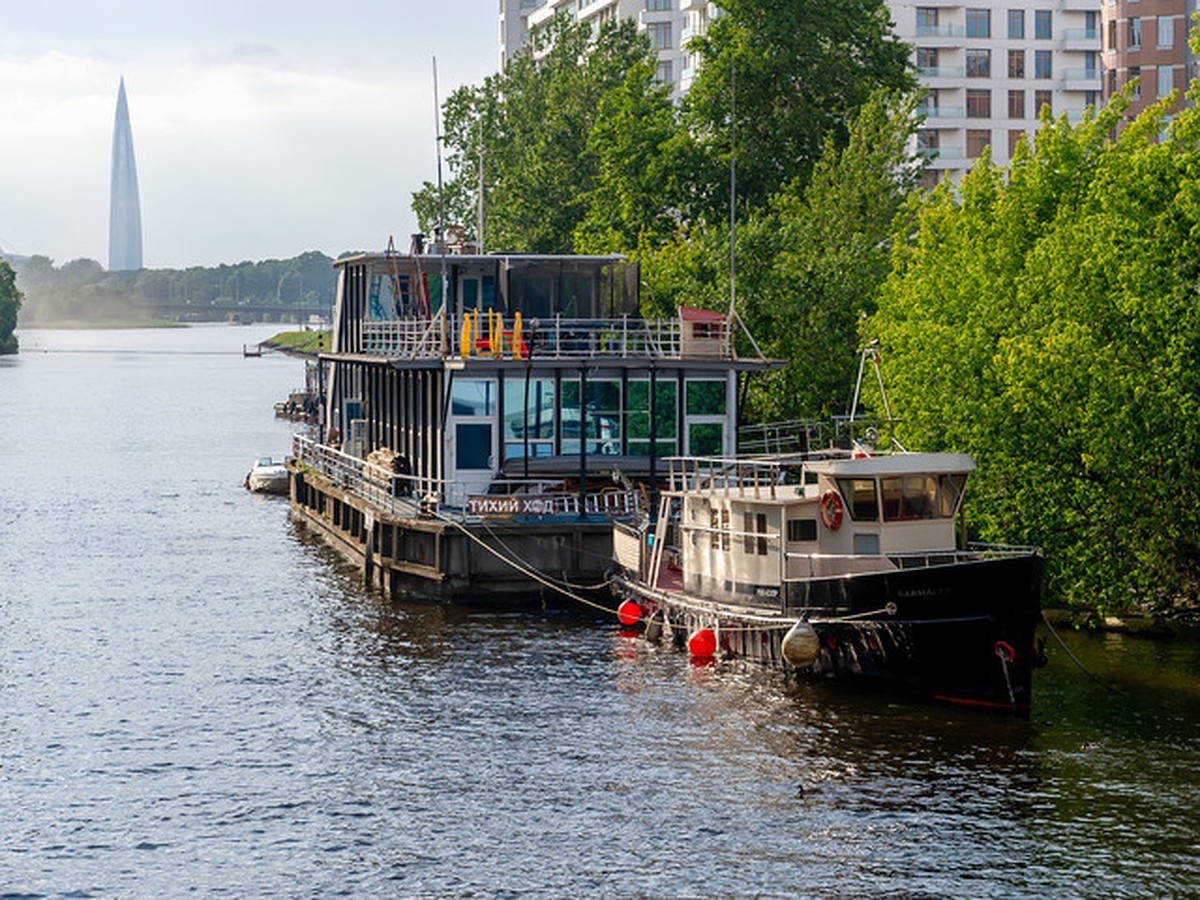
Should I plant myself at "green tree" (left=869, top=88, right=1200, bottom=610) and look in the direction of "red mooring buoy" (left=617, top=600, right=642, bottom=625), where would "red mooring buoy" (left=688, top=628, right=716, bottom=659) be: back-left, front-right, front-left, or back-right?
front-left

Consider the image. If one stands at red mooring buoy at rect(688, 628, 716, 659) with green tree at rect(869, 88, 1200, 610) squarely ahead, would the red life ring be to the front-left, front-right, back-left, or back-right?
front-right

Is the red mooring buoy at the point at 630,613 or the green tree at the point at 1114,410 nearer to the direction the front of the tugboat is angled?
the green tree

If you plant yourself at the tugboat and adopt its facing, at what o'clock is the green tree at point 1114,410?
The green tree is roughly at 9 o'clock from the tugboat.
